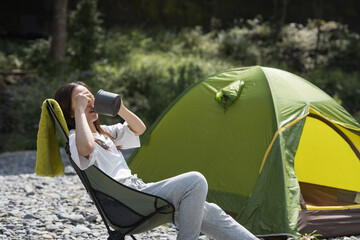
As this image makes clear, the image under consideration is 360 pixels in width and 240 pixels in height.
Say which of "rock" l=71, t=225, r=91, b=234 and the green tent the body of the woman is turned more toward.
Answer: the green tent

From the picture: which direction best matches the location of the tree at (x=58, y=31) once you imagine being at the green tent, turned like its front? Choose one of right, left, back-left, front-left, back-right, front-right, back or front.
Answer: back

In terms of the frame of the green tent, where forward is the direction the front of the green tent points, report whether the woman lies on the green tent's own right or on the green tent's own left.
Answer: on the green tent's own right

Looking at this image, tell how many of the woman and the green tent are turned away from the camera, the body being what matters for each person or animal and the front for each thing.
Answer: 0

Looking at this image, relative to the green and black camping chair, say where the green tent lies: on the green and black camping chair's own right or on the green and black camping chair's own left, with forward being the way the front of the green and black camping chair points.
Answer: on the green and black camping chair's own left

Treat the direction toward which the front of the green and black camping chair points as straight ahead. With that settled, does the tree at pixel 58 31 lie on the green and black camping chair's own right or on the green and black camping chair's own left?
on the green and black camping chair's own left

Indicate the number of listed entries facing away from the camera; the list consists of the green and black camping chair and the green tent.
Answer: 0

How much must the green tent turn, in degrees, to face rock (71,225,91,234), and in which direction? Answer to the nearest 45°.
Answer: approximately 90° to its right

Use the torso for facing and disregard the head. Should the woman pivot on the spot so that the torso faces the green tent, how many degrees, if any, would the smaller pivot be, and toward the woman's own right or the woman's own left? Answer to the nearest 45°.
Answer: approximately 45° to the woman's own left

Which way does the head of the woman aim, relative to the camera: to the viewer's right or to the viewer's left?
to the viewer's right

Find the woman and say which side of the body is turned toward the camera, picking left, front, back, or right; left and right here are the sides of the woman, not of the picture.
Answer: right

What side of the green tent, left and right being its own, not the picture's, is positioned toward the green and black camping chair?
right

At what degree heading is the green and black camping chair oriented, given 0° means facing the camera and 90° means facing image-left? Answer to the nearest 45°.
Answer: approximately 270°

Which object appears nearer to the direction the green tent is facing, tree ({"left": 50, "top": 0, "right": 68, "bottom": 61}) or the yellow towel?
the yellow towel
